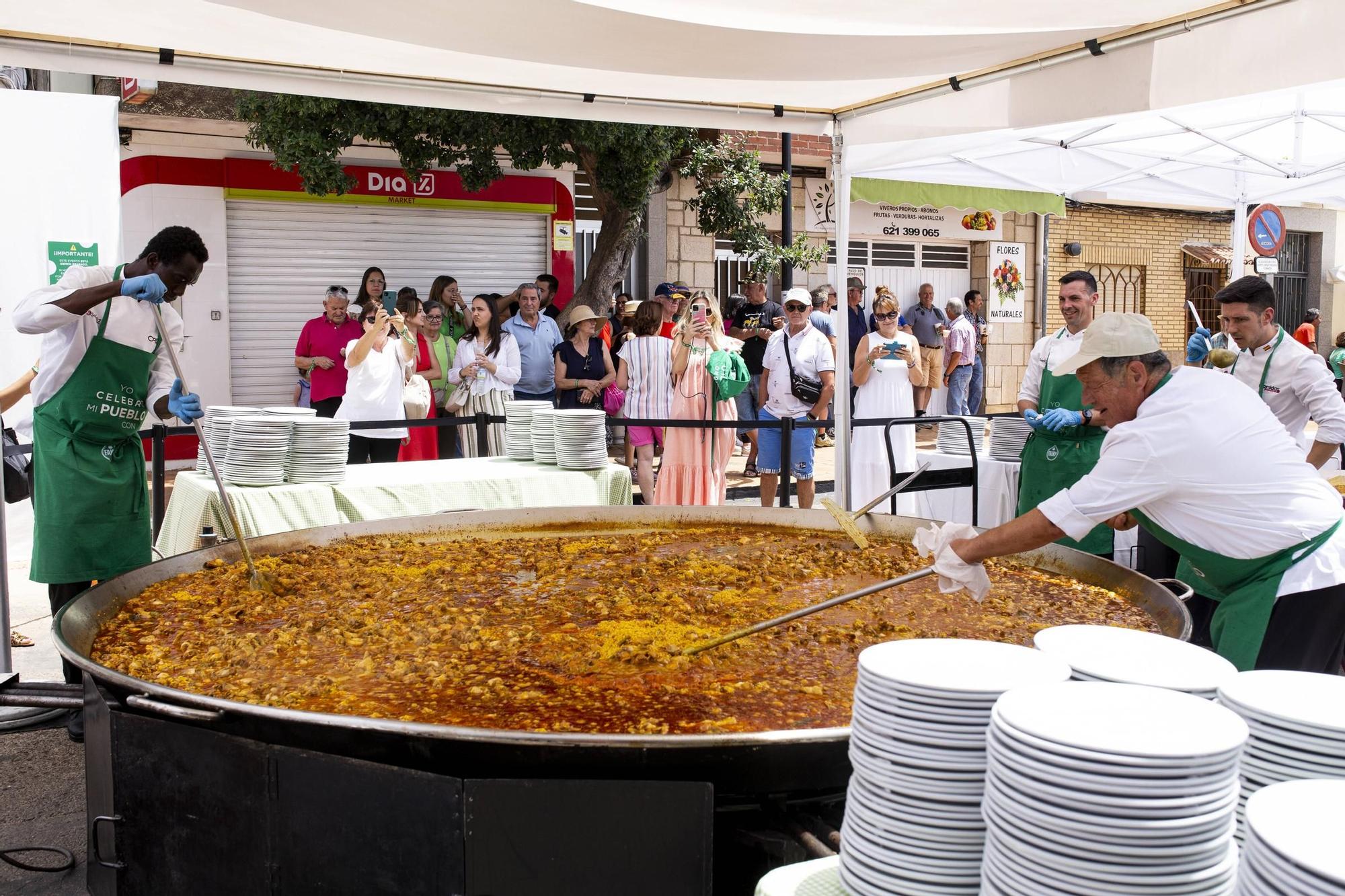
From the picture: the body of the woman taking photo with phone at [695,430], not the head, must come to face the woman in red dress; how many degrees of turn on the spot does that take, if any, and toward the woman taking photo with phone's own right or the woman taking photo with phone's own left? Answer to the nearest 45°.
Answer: approximately 135° to the woman taking photo with phone's own right

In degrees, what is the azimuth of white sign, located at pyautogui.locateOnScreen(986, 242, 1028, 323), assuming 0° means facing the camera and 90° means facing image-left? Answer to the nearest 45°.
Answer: approximately 0°

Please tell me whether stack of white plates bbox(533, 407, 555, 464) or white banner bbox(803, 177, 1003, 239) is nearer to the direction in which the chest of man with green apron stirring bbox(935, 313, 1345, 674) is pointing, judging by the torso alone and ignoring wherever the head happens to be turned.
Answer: the stack of white plates

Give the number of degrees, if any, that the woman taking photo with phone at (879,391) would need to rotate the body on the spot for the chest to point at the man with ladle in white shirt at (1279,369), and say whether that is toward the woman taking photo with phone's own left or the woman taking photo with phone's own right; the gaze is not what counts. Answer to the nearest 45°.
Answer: approximately 45° to the woman taking photo with phone's own left

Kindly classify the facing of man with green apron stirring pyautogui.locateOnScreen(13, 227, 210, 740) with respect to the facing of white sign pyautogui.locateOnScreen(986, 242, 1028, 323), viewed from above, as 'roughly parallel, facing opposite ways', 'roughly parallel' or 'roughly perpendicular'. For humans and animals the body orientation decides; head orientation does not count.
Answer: roughly perpendicular

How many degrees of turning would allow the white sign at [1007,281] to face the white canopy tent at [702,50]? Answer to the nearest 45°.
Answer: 0° — it already faces it

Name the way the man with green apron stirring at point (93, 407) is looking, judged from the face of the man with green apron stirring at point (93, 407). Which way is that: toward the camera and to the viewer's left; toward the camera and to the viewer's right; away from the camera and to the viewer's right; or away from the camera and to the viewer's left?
toward the camera and to the viewer's right

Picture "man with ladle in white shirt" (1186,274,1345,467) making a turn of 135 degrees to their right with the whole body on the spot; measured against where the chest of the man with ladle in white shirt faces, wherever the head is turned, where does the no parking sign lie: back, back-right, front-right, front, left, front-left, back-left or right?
front

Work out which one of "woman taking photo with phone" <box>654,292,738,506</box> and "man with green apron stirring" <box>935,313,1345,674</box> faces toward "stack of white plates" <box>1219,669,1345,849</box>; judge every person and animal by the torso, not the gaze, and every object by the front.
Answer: the woman taking photo with phone

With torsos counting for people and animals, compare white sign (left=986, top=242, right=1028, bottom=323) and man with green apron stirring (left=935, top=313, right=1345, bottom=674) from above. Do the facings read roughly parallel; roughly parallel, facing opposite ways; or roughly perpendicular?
roughly perpendicular

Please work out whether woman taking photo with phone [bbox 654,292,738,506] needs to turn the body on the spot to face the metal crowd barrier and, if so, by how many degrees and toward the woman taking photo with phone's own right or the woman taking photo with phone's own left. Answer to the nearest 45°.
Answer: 0° — they already face it

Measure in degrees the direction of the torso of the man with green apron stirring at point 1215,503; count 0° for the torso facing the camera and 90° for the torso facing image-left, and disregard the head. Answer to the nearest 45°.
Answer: approximately 90°
